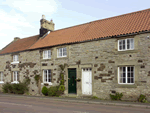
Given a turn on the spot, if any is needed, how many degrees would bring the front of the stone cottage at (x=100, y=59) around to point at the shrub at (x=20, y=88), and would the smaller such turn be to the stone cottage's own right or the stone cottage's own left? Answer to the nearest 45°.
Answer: approximately 90° to the stone cottage's own right

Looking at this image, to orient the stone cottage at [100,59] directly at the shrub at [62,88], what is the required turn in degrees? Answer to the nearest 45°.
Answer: approximately 90° to its right

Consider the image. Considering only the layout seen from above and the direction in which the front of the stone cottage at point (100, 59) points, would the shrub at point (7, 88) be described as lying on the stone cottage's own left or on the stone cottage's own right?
on the stone cottage's own right

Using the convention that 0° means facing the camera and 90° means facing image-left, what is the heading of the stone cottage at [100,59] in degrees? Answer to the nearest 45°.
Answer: approximately 45°

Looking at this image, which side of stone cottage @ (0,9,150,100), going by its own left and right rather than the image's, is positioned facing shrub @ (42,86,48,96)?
right

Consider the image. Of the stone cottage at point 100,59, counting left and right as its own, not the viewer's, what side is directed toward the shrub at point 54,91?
right
